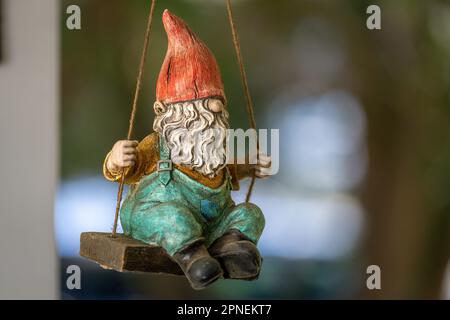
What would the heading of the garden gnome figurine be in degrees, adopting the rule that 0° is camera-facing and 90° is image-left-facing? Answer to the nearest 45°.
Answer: approximately 315°
